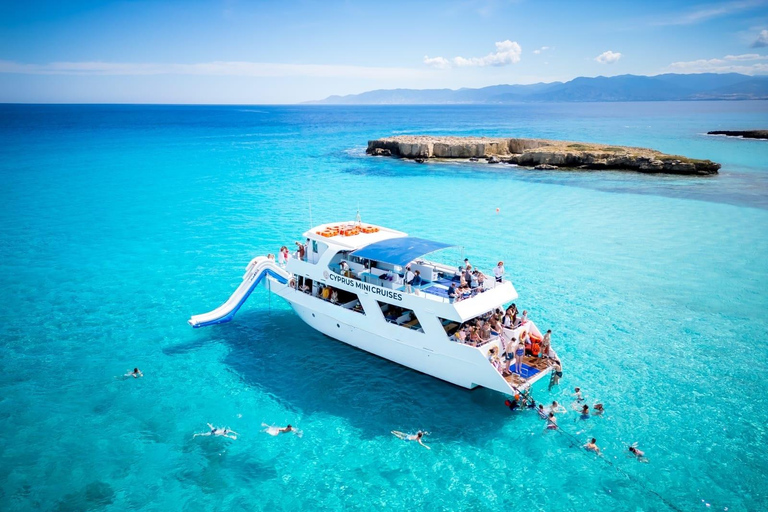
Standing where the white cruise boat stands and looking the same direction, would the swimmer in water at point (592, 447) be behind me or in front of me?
behind

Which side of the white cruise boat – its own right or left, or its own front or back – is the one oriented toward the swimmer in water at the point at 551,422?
back

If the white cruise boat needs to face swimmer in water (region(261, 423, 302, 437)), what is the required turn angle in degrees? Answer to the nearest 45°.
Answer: approximately 90° to its left

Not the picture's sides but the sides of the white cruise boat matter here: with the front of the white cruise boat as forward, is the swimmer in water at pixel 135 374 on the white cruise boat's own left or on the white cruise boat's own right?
on the white cruise boat's own left

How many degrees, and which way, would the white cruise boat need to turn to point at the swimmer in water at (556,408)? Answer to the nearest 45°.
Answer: approximately 180°

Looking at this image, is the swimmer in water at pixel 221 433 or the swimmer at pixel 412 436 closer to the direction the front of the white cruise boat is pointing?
the swimmer in water

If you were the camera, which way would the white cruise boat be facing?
facing away from the viewer and to the left of the viewer

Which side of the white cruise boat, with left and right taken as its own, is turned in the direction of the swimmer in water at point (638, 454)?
back

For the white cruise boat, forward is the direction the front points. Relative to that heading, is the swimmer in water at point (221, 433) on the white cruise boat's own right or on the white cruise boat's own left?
on the white cruise boat's own left

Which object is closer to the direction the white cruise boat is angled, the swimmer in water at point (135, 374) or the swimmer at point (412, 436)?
the swimmer in water
